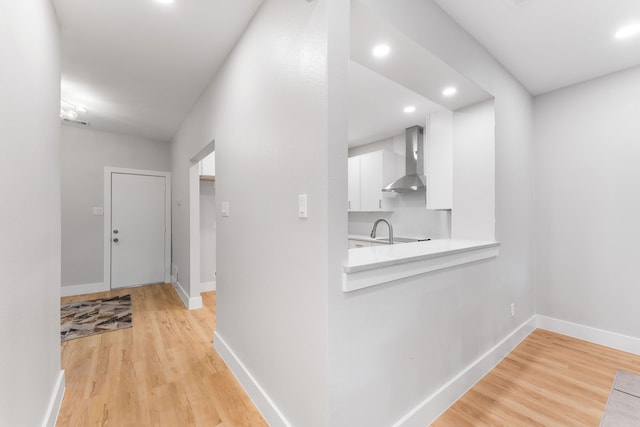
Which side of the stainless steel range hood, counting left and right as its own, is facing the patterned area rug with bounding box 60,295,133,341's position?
front

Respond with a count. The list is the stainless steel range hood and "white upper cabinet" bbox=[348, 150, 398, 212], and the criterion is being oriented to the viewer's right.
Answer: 0

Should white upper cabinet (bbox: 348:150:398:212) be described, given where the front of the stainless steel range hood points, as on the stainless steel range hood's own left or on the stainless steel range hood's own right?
on the stainless steel range hood's own right

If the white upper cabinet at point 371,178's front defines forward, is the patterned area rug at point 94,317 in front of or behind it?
in front

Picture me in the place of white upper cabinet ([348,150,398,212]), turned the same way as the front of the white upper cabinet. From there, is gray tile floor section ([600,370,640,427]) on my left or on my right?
on my left

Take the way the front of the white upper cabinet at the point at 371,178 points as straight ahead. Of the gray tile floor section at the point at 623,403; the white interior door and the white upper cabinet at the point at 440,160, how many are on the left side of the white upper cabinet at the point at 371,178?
2

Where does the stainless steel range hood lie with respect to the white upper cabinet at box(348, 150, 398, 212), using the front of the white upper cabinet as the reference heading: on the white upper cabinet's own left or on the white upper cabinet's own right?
on the white upper cabinet's own left

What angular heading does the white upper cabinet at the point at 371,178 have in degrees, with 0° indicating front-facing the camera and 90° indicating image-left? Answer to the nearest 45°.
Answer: approximately 45°
